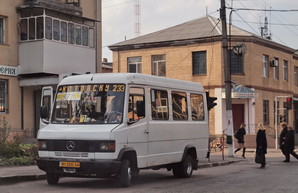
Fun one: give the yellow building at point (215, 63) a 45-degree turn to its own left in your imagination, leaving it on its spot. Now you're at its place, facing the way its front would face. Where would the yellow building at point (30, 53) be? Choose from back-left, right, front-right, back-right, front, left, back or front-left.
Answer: back-right

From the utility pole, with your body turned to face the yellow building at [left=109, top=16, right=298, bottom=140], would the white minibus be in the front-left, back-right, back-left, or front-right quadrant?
back-left

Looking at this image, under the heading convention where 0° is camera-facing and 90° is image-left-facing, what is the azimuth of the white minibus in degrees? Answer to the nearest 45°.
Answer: approximately 45°

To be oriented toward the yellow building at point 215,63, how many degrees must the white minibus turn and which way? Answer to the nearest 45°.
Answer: approximately 135° to its right

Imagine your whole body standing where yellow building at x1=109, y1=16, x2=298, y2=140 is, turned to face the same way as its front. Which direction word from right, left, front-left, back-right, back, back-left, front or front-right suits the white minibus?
front-right

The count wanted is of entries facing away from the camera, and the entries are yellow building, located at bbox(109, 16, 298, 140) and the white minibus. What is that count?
0

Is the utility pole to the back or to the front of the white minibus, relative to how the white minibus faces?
to the back

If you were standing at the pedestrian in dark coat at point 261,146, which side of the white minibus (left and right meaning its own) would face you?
back

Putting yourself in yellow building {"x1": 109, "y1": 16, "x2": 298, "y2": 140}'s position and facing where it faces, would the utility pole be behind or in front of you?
in front
